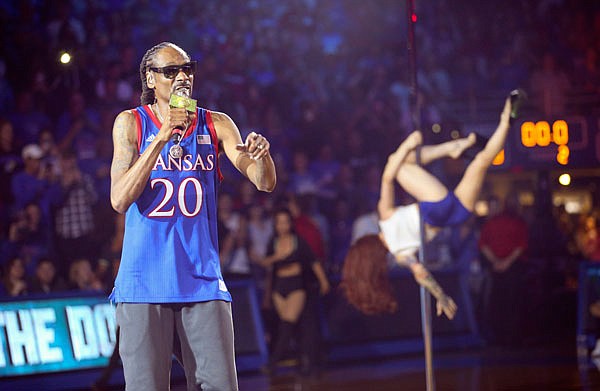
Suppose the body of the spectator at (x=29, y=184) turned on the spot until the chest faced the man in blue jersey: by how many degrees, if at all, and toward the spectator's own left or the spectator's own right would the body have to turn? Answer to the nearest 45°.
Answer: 0° — they already face them

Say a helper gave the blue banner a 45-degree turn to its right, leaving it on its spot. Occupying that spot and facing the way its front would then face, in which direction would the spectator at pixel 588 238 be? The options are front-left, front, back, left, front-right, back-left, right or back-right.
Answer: back-left

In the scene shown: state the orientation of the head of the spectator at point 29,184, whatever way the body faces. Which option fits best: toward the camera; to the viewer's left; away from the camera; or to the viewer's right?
toward the camera

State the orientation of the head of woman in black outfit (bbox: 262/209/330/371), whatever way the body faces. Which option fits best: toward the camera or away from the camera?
toward the camera

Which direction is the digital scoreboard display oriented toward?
toward the camera

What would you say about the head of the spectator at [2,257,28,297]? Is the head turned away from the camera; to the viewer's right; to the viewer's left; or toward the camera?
toward the camera

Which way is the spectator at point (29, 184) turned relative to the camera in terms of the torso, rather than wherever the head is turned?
toward the camera

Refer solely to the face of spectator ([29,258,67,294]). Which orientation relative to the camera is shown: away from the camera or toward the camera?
toward the camera

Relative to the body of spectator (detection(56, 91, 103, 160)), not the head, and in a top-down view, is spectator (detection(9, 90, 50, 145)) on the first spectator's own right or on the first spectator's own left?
on the first spectator's own right

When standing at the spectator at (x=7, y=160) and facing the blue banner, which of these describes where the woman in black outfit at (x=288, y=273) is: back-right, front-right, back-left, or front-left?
front-left

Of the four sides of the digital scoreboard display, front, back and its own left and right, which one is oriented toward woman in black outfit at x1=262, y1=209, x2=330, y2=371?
front

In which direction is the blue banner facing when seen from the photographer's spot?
facing the viewer
